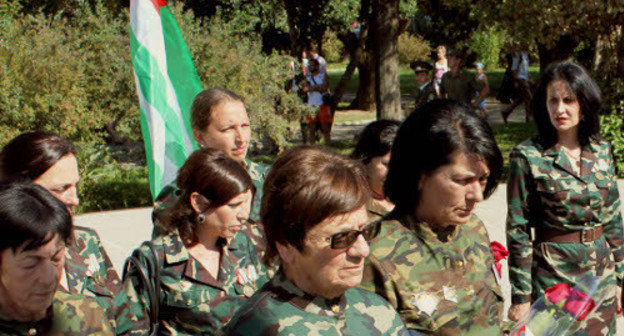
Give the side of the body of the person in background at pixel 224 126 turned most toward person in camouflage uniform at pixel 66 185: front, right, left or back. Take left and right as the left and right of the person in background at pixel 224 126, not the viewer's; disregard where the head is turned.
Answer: right

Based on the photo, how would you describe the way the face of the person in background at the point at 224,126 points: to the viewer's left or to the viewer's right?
to the viewer's right

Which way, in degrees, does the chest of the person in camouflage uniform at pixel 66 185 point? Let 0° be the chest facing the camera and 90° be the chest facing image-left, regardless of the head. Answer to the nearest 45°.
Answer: approximately 315°

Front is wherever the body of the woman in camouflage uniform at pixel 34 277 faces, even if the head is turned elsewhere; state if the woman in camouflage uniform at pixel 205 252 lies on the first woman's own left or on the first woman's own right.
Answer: on the first woman's own left

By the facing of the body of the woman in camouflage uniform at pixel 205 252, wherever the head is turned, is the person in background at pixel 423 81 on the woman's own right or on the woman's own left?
on the woman's own left

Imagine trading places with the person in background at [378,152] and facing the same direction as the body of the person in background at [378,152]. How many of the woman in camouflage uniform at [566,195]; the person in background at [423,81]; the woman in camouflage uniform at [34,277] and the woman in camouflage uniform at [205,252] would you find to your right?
2

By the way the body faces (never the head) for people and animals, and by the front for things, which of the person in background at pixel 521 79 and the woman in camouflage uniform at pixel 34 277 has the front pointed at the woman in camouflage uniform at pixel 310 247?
the woman in camouflage uniform at pixel 34 277

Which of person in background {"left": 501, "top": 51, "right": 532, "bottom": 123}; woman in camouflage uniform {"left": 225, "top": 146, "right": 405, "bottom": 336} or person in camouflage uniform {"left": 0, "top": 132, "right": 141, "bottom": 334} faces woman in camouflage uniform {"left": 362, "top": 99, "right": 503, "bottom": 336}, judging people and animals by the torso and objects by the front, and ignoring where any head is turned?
person in camouflage uniform {"left": 0, "top": 132, "right": 141, "bottom": 334}

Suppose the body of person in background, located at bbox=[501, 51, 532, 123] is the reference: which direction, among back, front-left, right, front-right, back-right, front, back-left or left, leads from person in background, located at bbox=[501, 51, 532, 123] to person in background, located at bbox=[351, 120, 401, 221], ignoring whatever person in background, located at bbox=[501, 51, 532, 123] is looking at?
right

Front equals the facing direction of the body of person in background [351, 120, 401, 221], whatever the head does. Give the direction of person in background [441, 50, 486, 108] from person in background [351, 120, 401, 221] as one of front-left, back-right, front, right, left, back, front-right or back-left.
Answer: back-left

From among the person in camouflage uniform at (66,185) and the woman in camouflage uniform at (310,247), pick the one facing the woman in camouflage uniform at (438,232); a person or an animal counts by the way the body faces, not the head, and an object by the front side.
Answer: the person in camouflage uniform
